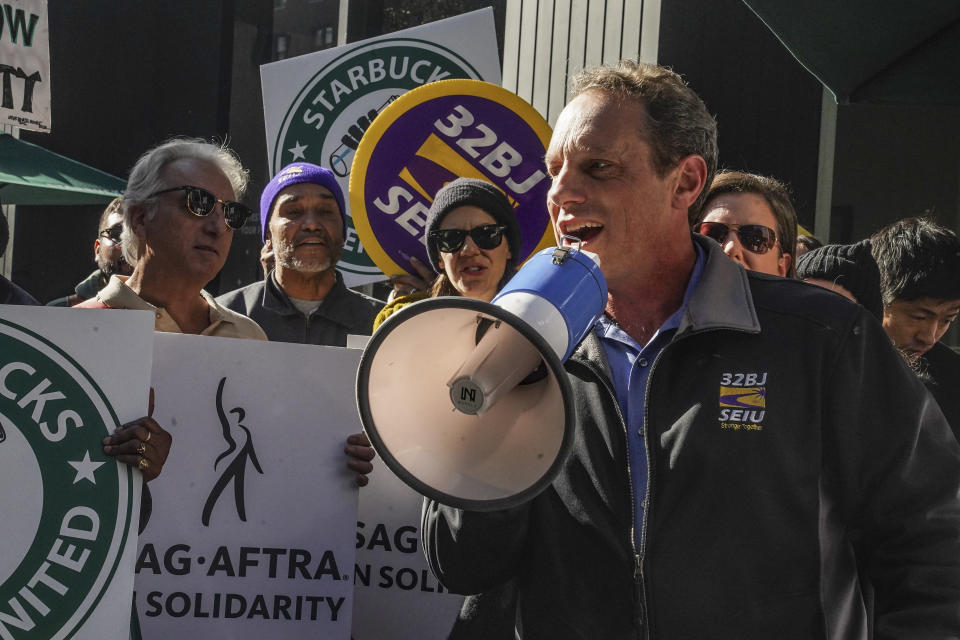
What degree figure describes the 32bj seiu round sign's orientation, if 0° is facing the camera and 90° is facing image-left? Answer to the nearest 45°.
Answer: approximately 0°

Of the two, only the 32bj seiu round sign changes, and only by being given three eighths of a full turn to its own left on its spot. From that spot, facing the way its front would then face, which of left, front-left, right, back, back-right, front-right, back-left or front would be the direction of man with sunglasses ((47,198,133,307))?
left

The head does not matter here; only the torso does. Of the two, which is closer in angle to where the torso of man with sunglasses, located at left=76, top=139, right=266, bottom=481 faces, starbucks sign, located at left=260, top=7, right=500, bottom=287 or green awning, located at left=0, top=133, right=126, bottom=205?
the starbucks sign

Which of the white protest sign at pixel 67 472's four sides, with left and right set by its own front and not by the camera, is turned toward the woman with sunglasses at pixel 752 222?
left

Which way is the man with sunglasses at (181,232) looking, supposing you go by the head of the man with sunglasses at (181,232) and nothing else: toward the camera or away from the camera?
toward the camera

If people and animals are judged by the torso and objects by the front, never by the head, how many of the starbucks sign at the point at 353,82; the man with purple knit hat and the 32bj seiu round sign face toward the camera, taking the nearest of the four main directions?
3

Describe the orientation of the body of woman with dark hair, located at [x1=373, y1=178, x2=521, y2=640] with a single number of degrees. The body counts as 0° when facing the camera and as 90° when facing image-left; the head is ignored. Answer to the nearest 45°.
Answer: approximately 0°

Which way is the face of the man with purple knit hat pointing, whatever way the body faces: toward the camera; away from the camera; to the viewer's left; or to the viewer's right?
toward the camera
